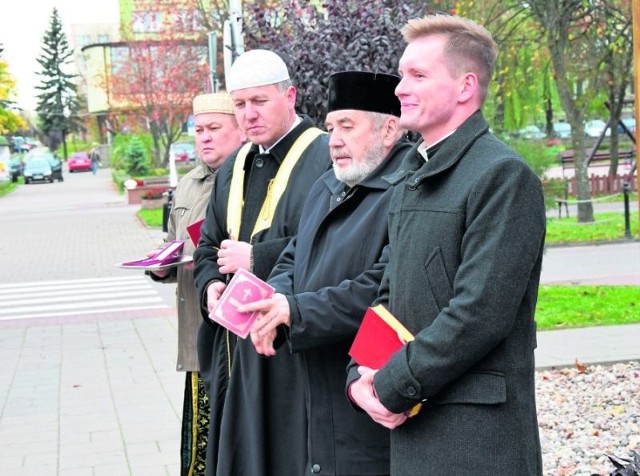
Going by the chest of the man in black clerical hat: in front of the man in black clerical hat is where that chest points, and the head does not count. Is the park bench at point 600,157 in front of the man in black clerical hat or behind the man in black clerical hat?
behind

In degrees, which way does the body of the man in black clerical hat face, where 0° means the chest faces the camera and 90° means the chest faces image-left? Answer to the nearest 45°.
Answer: approximately 45°

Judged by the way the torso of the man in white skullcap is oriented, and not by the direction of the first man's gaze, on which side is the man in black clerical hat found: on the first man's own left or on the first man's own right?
on the first man's own left

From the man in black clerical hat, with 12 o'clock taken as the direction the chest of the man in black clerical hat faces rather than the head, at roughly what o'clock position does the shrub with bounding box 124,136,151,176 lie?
The shrub is roughly at 4 o'clock from the man in black clerical hat.

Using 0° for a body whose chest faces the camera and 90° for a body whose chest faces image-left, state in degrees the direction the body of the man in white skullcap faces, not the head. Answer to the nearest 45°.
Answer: approximately 45°

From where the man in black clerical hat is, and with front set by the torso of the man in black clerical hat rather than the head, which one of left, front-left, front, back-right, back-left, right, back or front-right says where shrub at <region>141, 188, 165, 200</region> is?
back-right

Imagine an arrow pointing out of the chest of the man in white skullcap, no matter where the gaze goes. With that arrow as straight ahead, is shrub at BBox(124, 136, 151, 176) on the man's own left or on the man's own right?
on the man's own right

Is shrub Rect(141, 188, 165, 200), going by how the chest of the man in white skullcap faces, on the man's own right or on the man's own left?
on the man's own right

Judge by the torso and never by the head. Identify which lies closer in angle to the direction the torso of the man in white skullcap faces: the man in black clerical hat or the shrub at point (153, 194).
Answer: the man in black clerical hat

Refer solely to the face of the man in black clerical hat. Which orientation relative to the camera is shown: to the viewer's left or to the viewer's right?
to the viewer's left
